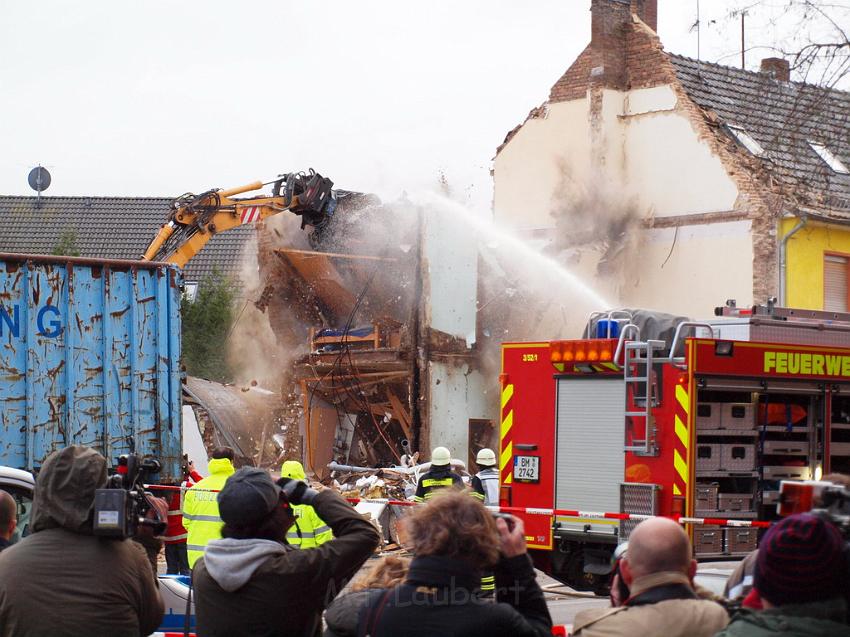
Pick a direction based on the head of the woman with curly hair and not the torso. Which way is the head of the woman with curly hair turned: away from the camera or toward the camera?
away from the camera

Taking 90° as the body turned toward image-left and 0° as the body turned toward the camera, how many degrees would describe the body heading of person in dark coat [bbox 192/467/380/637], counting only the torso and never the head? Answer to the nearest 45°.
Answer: approximately 225°

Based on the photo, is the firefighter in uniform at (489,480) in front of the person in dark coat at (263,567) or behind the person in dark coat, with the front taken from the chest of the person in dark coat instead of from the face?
in front

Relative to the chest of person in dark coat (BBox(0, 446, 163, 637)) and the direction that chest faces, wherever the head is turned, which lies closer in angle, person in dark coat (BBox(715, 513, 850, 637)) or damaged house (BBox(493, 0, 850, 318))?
the damaged house

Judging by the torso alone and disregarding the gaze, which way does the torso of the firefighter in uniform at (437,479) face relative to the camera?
away from the camera

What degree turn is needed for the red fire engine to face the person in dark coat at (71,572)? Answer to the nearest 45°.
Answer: approximately 135° to its right

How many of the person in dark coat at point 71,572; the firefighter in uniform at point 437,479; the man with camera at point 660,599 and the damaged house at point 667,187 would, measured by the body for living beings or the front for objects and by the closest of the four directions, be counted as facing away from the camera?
3

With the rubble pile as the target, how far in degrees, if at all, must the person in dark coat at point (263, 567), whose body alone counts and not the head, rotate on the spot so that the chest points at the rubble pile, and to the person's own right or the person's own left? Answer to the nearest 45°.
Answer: approximately 45° to the person's own left

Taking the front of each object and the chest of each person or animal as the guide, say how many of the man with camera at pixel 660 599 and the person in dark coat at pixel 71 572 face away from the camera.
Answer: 2

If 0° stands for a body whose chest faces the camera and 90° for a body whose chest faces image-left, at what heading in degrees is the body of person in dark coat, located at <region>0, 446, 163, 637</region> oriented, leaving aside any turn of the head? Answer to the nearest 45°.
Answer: approximately 180°

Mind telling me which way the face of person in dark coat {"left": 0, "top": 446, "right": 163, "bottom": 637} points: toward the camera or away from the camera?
away from the camera

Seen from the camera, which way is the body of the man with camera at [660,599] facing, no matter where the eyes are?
away from the camera

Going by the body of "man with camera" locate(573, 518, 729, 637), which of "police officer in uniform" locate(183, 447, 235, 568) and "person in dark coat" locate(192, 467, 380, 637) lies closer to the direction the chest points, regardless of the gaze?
the police officer in uniform
